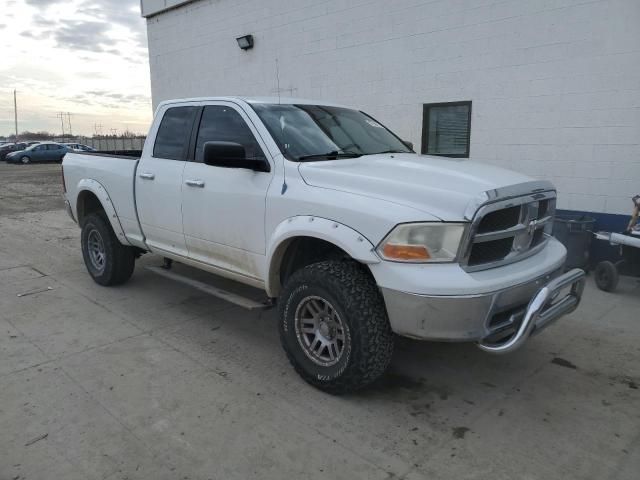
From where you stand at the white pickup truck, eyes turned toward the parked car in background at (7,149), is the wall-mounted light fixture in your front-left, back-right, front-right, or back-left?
front-right

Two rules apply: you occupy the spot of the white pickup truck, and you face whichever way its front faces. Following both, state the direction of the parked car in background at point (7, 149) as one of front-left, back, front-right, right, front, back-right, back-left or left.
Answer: back

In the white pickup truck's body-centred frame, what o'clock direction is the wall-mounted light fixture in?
The wall-mounted light fixture is roughly at 7 o'clock from the white pickup truck.

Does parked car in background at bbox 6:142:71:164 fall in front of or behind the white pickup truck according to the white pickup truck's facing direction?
behind

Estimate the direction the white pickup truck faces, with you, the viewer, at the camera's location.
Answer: facing the viewer and to the right of the viewer

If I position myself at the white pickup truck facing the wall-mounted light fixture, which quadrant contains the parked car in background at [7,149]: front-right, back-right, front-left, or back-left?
front-left
